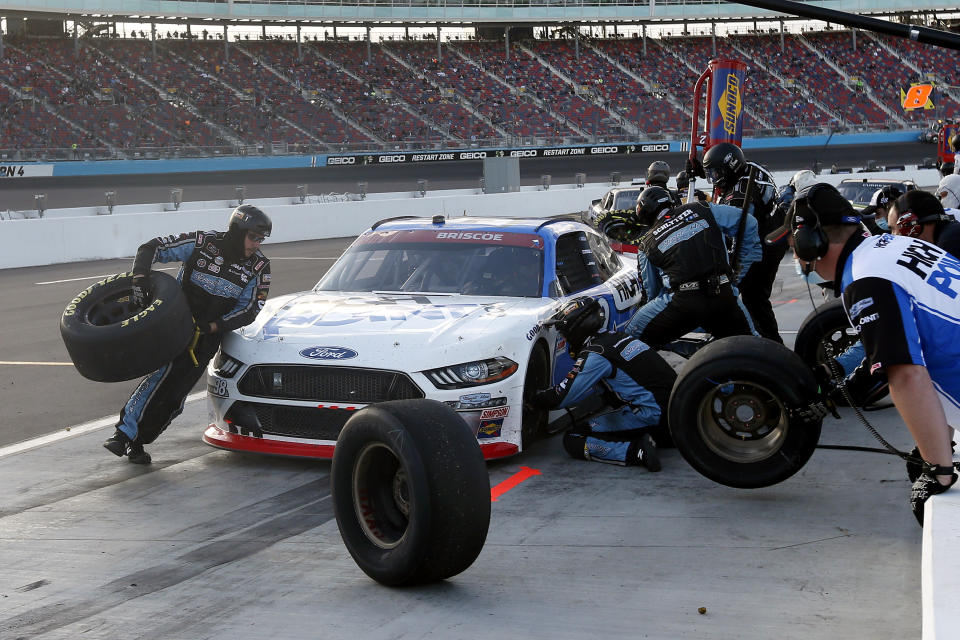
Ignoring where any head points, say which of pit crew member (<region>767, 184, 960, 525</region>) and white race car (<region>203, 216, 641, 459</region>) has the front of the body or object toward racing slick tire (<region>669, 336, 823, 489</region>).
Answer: the pit crew member

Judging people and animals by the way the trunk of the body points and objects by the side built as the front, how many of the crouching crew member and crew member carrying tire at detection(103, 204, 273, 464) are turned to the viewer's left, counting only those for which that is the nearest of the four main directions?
1

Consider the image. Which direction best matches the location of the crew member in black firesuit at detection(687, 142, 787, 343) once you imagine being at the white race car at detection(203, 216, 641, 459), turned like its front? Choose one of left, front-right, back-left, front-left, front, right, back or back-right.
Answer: back

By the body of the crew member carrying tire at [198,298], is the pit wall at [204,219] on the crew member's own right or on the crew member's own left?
on the crew member's own left

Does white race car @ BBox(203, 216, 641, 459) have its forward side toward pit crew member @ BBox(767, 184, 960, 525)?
no

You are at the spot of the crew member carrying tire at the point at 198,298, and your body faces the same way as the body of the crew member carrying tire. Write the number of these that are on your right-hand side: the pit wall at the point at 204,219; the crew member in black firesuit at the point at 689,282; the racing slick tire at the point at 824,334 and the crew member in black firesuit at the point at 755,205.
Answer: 0

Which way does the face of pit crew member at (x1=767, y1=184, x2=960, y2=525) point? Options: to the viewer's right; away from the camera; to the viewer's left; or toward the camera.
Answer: to the viewer's left

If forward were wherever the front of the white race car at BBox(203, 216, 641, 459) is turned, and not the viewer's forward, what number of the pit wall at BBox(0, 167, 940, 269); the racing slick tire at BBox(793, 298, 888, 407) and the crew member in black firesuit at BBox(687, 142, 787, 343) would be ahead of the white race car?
0

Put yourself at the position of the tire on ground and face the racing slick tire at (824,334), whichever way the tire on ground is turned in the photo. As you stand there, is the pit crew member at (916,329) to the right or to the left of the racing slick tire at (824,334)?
right

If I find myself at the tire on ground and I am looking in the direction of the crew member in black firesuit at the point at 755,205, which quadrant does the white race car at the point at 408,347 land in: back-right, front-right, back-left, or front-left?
front-left

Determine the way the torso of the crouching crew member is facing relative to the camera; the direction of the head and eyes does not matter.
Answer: to the viewer's left

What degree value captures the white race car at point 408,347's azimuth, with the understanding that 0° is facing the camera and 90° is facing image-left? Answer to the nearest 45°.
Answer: approximately 45°

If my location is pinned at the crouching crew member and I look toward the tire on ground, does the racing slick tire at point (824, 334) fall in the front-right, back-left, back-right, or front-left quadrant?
back-left

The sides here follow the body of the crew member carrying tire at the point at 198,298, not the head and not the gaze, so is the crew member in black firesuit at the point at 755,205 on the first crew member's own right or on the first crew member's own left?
on the first crew member's own left

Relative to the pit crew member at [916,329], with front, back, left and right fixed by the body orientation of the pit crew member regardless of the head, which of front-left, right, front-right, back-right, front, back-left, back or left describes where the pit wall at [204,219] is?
front

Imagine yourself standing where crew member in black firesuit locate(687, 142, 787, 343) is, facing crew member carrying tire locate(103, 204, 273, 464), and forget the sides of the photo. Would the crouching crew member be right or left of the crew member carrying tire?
left

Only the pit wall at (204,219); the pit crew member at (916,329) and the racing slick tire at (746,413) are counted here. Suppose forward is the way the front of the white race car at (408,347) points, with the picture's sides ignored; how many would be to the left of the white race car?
2

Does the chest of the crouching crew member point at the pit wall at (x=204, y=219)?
no
